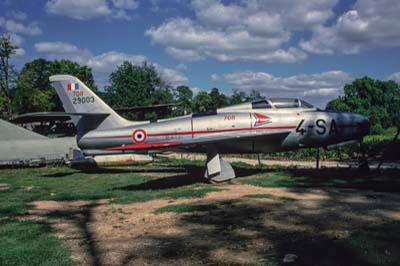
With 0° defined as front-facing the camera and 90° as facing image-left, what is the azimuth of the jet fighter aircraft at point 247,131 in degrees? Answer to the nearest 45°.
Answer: approximately 270°
